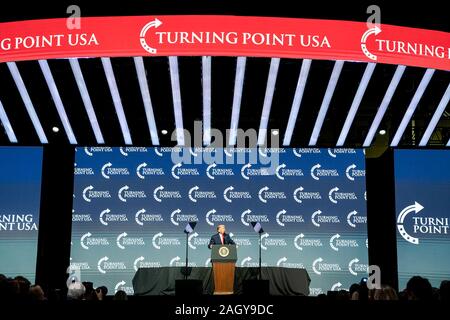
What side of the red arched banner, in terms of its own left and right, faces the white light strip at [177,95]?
back

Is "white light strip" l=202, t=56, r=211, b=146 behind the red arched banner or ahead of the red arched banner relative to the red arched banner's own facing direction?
behind

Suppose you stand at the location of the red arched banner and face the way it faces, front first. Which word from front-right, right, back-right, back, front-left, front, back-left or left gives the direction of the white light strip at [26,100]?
back-right

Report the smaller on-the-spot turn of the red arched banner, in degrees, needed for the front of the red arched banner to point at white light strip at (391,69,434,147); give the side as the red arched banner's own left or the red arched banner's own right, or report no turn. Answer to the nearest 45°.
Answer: approximately 135° to the red arched banner's own left

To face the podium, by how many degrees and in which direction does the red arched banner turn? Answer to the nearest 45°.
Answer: approximately 180°

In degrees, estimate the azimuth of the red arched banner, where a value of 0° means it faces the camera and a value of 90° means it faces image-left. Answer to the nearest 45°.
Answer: approximately 0°

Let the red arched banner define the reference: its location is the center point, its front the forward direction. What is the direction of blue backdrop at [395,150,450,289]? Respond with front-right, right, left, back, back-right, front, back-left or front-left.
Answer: back-left

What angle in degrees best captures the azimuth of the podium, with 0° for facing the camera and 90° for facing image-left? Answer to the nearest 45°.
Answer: approximately 0°
